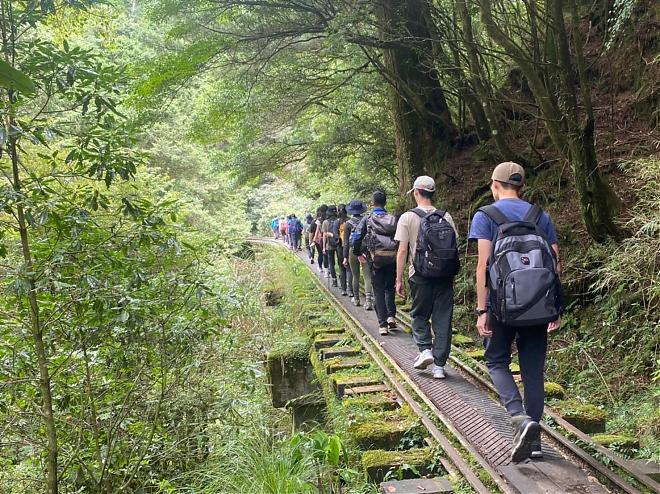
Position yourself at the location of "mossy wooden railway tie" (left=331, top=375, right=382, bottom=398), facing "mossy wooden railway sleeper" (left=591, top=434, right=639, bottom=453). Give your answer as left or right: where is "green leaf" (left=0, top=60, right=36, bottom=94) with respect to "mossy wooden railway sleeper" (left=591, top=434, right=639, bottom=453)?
right

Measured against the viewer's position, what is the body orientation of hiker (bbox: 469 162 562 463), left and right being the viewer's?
facing away from the viewer and to the left of the viewer

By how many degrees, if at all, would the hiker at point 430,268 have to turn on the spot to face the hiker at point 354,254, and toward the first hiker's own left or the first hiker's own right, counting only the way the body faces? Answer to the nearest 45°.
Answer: approximately 45° to the first hiker's own right

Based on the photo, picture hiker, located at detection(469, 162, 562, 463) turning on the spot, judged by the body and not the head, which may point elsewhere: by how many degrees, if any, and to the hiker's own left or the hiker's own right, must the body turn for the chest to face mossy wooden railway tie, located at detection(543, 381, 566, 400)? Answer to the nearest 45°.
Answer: approximately 45° to the hiker's own right

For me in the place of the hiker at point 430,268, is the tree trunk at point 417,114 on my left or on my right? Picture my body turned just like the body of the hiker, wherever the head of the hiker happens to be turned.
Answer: on my right

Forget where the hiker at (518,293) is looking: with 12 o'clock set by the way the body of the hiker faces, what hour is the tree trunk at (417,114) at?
The tree trunk is roughly at 1 o'clock from the hiker.

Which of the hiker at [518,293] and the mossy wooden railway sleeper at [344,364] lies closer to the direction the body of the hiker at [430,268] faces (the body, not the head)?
the mossy wooden railway sleeper

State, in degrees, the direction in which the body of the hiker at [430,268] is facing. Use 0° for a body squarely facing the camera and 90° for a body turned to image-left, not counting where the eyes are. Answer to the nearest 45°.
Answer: approximately 135°
